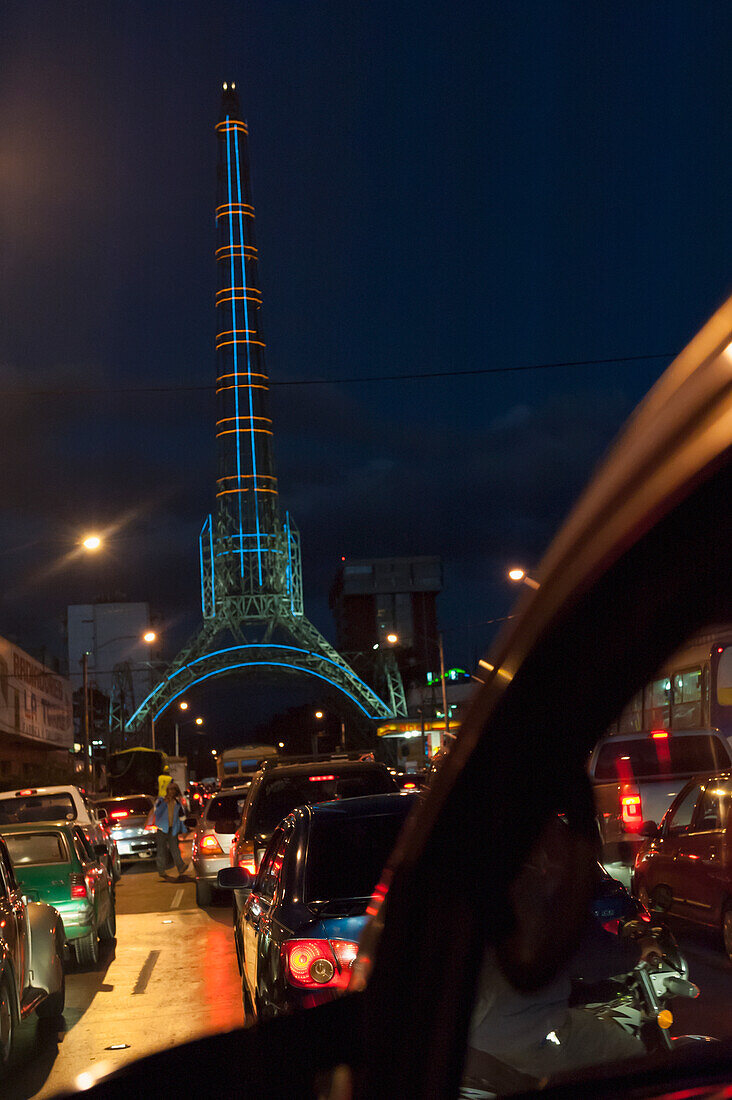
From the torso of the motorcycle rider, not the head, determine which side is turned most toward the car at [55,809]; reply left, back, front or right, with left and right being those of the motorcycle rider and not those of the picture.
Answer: left

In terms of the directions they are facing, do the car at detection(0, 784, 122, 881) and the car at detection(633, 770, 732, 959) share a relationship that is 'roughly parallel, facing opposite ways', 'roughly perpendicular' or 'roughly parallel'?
roughly parallel

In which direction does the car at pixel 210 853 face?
away from the camera

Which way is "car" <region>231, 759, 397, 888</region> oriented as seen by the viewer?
away from the camera

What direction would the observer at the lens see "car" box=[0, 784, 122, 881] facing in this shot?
facing away from the viewer

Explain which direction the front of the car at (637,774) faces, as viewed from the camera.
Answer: facing away from the viewer and to the left of the viewer

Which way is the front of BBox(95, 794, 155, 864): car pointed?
away from the camera

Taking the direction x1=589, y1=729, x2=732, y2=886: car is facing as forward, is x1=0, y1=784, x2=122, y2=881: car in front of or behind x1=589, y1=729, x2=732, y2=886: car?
in front

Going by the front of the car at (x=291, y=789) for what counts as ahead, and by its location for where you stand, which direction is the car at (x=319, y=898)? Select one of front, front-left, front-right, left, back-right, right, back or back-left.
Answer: back
